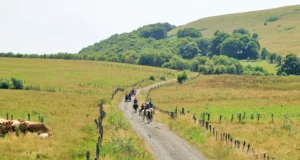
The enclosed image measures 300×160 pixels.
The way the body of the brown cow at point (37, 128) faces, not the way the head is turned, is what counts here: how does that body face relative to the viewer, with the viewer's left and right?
facing to the right of the viewer
